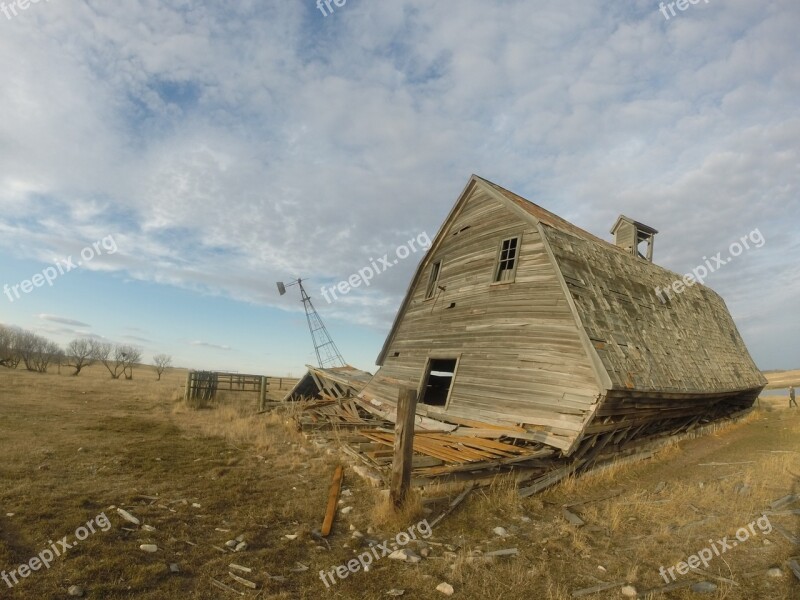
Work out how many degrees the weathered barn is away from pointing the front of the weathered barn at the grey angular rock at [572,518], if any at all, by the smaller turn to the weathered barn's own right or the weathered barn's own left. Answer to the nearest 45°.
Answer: approximately 45° to the weathered barn's own left

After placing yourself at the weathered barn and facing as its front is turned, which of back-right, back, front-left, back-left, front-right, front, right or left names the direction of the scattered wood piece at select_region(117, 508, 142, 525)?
front

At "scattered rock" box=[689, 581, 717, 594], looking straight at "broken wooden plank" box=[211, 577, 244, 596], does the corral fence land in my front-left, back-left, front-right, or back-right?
front-right

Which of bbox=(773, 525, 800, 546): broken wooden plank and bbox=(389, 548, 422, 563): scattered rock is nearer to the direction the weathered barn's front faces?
the scattered rock

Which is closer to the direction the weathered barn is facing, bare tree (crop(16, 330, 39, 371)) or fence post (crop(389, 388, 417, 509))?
the fence post

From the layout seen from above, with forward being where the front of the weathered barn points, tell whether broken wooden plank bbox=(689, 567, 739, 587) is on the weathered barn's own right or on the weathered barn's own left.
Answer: on the weathered barn's own left

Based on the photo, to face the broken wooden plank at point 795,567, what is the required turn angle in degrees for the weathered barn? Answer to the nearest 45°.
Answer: approximately 90° to its left

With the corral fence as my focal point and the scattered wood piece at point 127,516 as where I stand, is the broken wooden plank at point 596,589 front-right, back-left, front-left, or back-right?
back-right

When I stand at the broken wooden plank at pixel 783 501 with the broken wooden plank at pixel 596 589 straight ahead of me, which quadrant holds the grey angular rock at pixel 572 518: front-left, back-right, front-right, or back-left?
front-right

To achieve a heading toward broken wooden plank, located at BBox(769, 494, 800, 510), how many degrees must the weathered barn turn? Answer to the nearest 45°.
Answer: approximately 90° to its left

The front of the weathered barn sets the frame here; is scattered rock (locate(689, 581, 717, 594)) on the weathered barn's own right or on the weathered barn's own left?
on the weathered barn's own left

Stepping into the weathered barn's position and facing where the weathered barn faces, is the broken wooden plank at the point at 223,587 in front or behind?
in front

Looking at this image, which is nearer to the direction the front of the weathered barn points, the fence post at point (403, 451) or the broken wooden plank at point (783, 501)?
the fence post

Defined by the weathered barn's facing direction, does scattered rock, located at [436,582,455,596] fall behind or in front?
in front
